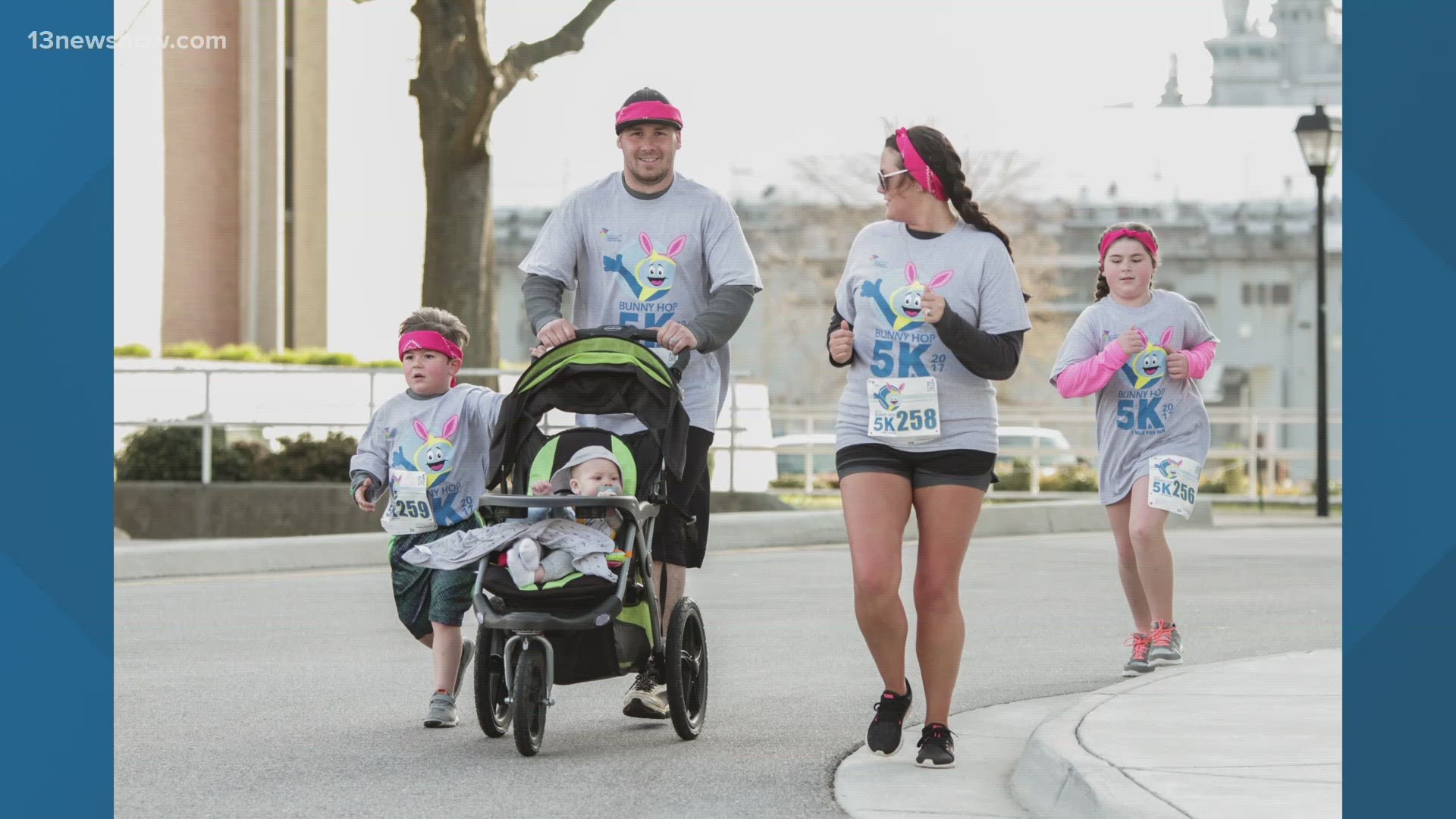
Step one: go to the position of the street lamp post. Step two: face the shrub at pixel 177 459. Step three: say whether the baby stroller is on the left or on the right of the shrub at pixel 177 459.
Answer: left

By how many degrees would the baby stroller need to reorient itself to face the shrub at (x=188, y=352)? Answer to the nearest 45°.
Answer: approximately 180°

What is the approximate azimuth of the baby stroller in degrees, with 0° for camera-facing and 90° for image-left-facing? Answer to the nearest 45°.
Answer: approximately 0°

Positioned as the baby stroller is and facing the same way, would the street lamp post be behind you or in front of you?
behind

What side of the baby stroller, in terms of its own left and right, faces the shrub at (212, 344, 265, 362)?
back

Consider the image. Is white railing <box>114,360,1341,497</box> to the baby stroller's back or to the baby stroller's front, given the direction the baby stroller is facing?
to the back

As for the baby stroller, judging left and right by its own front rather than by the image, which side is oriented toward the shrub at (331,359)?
back

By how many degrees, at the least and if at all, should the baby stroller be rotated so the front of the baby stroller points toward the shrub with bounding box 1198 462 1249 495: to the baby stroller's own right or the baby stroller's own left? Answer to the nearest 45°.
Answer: approximately 135° to the baby stroller's own left
